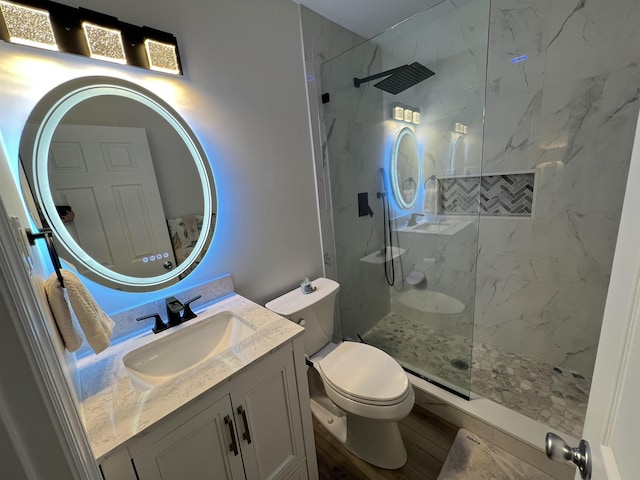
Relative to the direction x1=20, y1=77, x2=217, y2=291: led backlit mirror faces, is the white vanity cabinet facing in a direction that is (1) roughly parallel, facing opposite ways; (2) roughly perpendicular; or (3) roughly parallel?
roughly parallel

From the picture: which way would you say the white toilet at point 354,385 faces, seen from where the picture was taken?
facing the viewer and to the right of the viewer

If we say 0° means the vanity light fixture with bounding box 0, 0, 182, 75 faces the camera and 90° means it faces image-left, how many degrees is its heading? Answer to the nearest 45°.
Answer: approximately 315°

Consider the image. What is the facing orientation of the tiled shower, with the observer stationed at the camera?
facing the viewer and to the left of the viewer

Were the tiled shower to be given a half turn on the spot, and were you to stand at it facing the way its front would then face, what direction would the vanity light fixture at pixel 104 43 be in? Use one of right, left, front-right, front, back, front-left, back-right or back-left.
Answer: back

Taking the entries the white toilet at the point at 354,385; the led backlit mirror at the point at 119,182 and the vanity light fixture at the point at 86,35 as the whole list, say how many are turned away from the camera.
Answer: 0

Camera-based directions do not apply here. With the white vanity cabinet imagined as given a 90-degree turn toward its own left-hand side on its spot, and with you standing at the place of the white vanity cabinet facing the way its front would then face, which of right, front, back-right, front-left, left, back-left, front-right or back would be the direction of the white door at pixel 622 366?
right

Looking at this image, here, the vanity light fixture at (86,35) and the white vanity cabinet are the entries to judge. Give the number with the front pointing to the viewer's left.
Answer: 0

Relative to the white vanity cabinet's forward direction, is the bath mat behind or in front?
in front
